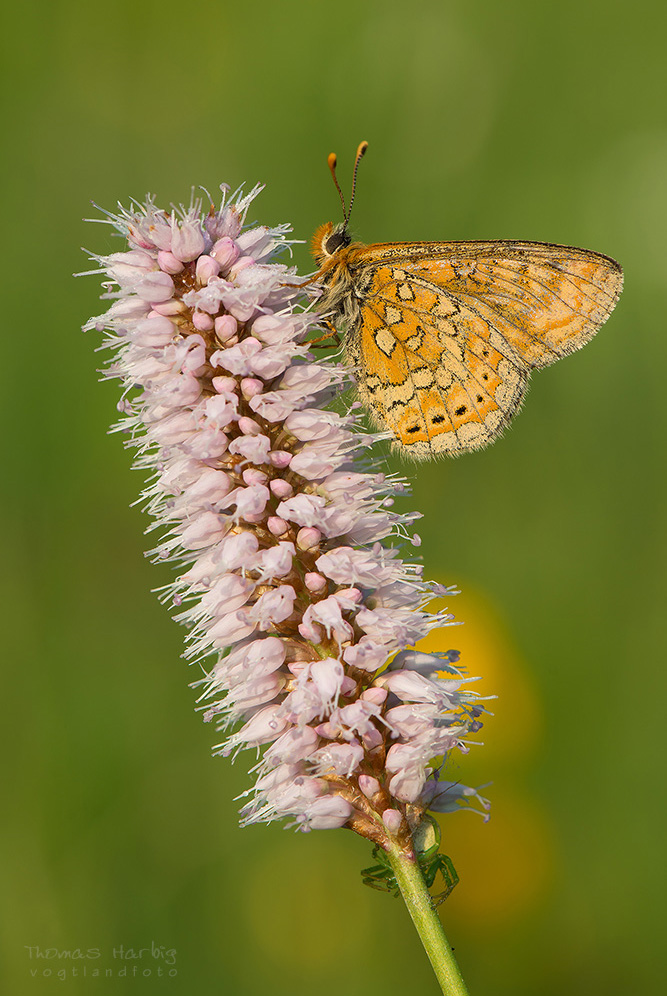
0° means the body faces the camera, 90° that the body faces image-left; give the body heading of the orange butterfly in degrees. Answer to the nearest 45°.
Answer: approximately 90°
